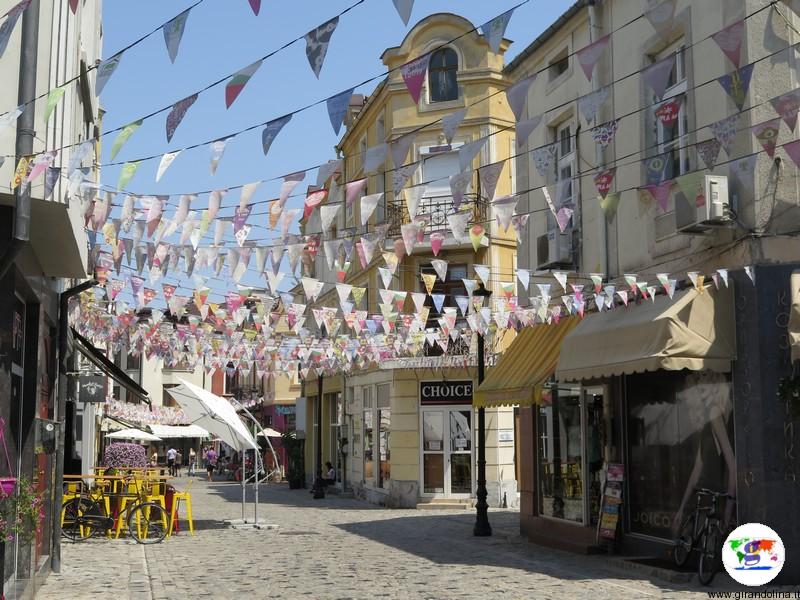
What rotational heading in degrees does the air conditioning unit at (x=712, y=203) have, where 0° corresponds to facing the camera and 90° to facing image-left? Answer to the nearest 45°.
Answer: approximately 45°

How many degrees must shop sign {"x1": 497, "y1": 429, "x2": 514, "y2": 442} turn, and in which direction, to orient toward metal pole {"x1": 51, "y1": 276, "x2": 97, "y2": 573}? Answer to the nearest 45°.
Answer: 0° — it already faces it

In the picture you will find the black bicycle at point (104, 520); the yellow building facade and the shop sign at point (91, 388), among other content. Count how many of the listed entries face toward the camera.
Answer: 2

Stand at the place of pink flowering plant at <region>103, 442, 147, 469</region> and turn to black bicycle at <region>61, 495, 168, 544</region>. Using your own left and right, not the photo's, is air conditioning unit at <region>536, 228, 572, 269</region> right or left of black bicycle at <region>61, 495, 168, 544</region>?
left
